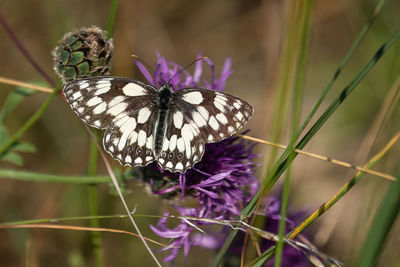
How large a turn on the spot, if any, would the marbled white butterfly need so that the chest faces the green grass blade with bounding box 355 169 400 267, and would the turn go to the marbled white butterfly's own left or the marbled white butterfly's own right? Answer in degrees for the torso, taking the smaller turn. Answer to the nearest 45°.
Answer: approximately 135° to the marbled white butterfly's own right

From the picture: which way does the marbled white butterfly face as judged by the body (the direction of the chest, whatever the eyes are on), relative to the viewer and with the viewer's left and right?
facing away from the viewer
